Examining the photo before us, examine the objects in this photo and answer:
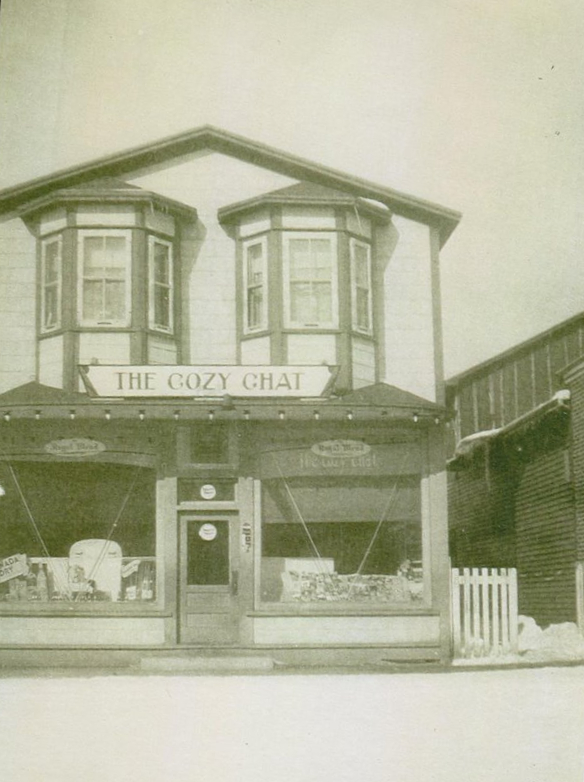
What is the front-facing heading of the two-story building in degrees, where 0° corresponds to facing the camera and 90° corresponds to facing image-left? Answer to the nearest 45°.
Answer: approximately 0°

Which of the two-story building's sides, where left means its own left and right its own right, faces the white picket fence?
left

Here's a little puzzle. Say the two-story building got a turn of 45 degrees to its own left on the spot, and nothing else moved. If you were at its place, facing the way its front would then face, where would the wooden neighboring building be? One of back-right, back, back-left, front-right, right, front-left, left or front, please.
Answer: left
